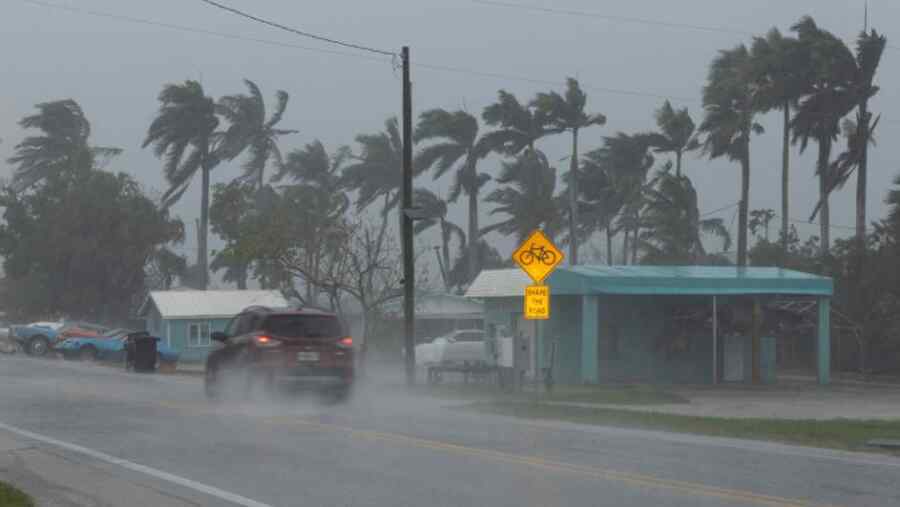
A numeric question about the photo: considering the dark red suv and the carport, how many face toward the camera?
1

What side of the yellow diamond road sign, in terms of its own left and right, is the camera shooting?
front

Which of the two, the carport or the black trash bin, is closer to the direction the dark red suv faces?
the black trash bin

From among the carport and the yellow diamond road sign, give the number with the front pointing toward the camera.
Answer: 2

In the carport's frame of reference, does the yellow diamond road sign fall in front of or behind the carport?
in front

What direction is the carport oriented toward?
toward the camera

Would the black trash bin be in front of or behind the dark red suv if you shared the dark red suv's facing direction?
in front

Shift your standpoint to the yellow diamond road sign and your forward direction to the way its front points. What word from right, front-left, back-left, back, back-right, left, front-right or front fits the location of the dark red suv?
right

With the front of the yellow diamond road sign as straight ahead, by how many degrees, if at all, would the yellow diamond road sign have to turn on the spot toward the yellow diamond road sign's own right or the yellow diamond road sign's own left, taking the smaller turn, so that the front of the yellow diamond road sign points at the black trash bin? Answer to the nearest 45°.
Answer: approximately 135° to the yellow diamond road sign's own right

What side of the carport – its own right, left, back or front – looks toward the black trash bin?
right

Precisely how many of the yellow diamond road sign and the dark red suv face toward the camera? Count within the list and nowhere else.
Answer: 1

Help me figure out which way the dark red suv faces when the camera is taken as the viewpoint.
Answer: facing away from the viewer and to the left of the viewer

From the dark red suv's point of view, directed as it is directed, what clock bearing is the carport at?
The carport is roughly at 3 o'clock from the dark red suv.

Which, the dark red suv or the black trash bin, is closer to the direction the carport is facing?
the dark red suv
